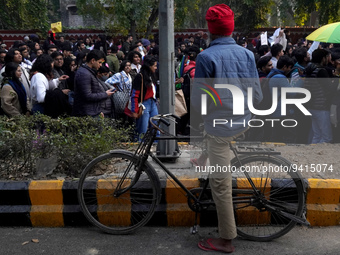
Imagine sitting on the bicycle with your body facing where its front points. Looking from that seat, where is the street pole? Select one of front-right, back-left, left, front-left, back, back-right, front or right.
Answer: right

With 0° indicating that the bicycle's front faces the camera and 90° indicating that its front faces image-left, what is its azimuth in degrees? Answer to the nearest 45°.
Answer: approximately 90°

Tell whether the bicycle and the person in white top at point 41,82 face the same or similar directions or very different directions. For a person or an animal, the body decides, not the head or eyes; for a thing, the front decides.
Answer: very different directions

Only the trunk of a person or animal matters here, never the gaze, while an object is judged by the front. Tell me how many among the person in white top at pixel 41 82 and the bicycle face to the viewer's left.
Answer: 1
